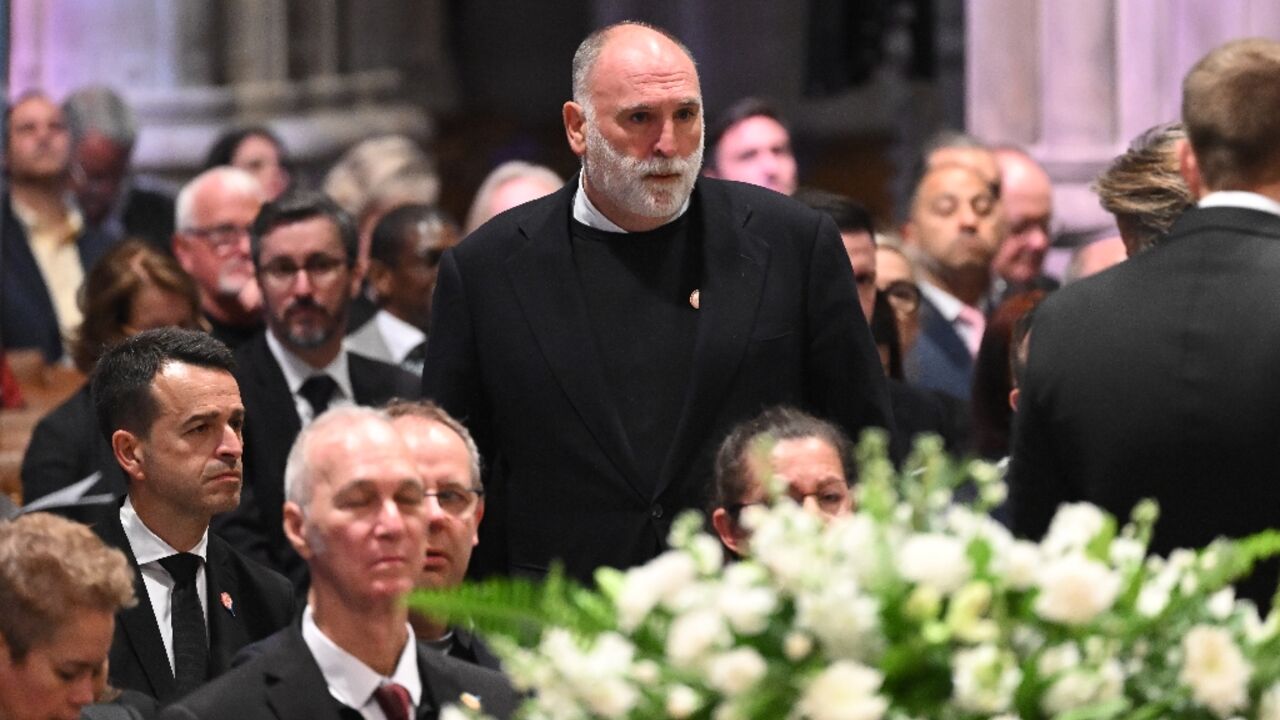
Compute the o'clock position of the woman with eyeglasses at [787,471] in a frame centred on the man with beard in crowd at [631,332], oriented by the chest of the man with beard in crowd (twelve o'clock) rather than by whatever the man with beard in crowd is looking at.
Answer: The woman with eyeglasses is roughly at 11 o'clock from the man with beard in crowd.

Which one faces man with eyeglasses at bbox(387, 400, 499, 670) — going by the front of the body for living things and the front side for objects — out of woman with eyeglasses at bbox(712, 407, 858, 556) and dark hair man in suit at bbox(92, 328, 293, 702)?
the dark hair man in suit

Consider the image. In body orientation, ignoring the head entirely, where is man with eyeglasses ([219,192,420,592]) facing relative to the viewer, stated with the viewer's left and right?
facing the viewer

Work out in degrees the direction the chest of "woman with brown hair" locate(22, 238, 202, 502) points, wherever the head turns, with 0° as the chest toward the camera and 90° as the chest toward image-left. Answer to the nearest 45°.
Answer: approximately 315°

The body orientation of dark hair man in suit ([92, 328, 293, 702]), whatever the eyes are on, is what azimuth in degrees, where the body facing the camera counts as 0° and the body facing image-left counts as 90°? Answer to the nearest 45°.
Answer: approximately 315°

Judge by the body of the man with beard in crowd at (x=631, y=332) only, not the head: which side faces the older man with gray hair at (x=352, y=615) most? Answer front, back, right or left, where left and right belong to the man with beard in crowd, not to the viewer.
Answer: front

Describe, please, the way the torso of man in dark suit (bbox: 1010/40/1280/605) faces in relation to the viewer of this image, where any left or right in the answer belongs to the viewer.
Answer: facing away from the viewer

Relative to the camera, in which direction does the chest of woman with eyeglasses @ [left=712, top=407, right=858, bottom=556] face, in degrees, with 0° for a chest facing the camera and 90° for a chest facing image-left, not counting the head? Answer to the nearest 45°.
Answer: approximately 315°

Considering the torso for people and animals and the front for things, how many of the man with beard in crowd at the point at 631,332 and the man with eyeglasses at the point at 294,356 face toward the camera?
2

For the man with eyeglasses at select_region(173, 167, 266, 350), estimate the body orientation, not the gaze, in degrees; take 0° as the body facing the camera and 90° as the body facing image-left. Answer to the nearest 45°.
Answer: approximately 315°

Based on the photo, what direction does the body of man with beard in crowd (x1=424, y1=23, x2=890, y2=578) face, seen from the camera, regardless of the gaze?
toward the camera

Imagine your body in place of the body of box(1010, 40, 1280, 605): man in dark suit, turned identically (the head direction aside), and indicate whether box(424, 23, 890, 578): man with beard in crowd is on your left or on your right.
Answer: on your left

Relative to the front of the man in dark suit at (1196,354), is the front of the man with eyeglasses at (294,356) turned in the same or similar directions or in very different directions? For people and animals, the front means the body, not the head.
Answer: very different directions

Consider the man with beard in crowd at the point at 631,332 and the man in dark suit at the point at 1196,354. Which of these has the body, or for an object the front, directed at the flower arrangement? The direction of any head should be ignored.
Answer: the man with beard in crowd

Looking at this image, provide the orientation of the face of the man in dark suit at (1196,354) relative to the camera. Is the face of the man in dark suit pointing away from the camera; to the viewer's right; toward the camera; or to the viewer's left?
away from the camera
